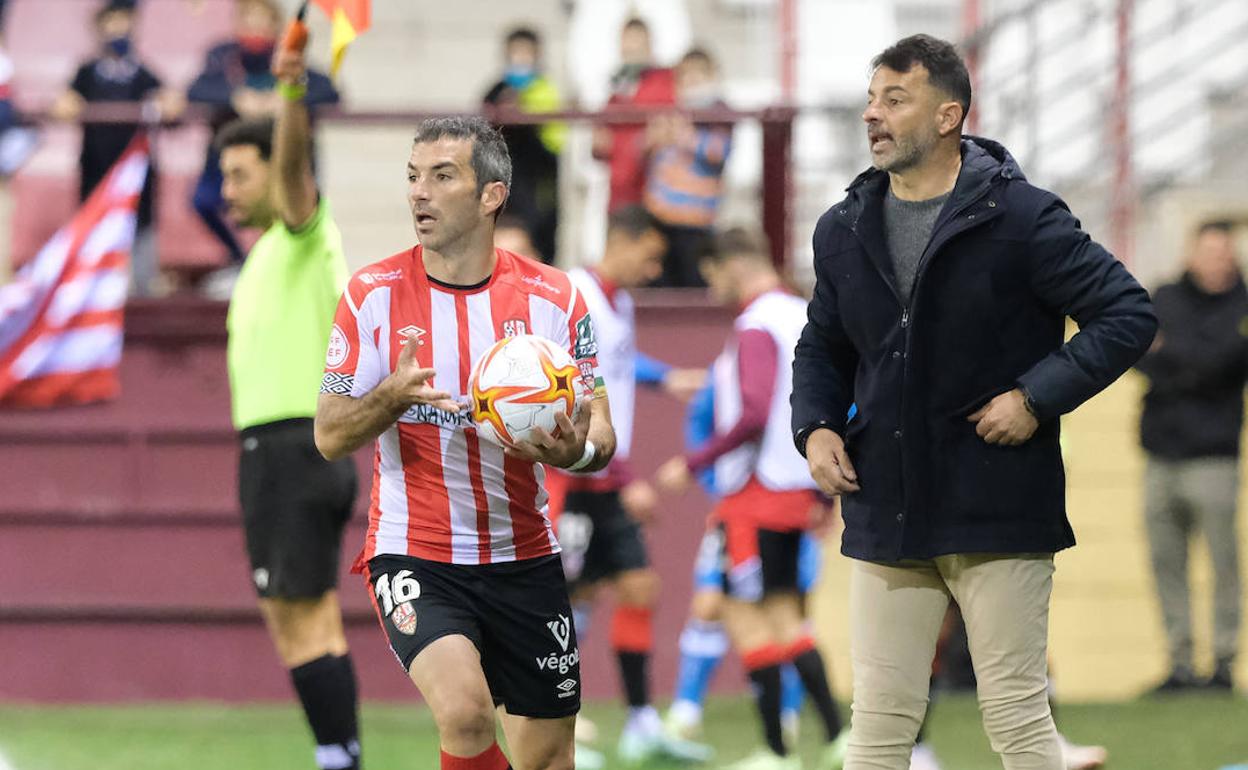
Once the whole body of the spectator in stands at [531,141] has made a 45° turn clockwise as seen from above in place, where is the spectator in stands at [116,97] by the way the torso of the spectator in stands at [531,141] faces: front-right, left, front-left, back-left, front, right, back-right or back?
front-right

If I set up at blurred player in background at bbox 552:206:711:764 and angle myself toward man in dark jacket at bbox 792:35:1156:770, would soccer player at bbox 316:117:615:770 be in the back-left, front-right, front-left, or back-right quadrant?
front-right

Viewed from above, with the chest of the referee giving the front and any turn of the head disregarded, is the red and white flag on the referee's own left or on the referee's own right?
on the referee's own right

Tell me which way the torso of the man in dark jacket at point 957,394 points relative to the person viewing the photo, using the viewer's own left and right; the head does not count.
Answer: facing the viewer and to the left of the viewer

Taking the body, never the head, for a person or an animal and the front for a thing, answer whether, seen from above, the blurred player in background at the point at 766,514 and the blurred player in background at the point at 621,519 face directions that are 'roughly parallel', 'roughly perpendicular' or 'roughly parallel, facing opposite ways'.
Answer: roughly parallel, facing opposite ways

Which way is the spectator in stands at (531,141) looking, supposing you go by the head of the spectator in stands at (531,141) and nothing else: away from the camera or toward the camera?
toward the camera

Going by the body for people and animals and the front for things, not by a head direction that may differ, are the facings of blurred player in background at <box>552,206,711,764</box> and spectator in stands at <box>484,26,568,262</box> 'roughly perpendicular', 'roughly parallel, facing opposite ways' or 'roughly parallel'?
roughly perpendicular

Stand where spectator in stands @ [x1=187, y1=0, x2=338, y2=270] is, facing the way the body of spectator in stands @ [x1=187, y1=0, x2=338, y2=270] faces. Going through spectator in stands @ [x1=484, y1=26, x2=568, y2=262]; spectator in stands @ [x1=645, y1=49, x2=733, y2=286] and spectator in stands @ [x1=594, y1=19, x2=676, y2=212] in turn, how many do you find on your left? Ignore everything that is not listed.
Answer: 3

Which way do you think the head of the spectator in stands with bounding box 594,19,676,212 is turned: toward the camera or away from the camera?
toward the camera

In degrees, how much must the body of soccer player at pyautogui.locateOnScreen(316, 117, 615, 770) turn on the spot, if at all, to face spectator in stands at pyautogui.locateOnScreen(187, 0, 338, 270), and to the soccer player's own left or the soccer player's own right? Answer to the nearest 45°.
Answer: approximately 180°

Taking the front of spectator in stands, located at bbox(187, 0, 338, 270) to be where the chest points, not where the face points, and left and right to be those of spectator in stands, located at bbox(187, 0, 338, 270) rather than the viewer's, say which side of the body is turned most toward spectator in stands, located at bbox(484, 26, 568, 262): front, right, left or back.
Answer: left

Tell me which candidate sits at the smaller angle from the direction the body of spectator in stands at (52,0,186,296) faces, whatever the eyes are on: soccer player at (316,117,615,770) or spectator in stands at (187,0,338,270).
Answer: the soccer player

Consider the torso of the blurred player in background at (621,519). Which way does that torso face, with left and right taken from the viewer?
facing to the right of the viewer
